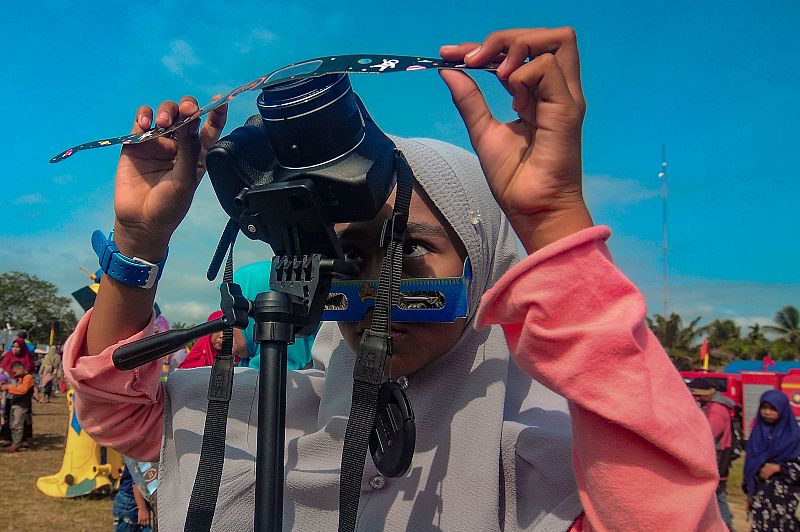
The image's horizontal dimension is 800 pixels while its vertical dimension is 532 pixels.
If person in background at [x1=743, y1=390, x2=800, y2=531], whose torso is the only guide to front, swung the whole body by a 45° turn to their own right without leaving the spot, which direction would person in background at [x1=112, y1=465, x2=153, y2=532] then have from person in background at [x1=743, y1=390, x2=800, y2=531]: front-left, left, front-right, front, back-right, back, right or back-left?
front-left

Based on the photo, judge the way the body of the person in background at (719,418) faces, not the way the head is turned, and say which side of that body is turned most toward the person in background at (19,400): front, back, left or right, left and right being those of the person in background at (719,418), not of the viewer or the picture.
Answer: front

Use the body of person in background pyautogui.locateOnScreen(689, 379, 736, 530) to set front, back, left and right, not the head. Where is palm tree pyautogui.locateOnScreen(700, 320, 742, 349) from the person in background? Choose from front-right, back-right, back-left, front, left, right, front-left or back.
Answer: right

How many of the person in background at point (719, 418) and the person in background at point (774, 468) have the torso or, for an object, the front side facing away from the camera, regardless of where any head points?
0

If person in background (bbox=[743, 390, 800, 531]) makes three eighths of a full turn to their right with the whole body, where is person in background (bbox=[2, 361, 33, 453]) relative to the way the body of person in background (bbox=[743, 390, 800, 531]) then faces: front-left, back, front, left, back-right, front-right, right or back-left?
left

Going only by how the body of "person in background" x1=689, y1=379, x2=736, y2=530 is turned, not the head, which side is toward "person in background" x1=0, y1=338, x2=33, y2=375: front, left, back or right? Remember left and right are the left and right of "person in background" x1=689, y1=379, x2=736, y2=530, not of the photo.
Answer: front

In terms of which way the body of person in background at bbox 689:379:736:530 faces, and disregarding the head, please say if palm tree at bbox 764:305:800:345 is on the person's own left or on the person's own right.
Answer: on the person's own right

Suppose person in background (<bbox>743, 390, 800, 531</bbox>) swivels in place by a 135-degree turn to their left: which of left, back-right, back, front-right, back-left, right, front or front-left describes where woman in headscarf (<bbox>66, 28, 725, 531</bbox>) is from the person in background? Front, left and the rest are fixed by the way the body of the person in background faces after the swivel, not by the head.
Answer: right

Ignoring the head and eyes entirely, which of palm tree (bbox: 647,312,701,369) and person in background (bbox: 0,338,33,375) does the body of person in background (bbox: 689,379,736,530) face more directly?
the person in background

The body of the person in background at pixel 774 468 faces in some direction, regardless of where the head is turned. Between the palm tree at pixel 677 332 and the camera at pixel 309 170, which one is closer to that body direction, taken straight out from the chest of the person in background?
the camera

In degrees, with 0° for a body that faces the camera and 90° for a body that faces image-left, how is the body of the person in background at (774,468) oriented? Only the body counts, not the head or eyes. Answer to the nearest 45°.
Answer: approximately 45°

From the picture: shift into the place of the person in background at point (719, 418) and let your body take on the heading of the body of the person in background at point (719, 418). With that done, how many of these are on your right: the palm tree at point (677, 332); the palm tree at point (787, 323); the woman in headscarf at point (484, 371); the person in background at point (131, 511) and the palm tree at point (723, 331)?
3

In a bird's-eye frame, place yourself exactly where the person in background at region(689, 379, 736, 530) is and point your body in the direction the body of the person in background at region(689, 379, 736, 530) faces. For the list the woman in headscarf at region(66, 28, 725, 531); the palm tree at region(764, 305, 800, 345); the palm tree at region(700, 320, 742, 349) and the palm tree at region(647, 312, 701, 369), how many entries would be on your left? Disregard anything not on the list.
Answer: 1

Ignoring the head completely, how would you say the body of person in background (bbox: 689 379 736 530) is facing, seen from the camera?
to the viewer's left

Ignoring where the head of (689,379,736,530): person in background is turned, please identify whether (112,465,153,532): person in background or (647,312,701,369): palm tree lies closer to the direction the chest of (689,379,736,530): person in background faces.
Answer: the person in background
